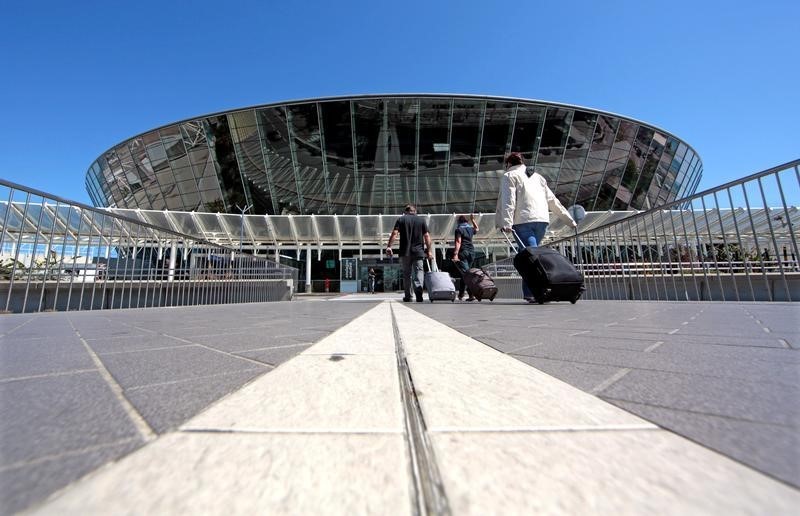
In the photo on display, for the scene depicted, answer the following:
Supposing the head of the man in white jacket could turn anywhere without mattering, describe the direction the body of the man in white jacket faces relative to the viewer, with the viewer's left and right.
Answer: facing away from the viewer and to the left of the viewer

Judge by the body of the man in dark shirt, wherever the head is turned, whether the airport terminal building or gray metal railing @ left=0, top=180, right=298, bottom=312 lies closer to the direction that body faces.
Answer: the airport terminal building

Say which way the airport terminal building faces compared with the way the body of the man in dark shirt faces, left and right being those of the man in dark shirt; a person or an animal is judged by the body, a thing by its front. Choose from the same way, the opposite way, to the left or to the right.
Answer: the opposite way

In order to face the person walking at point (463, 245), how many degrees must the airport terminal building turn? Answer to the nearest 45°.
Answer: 0° — it already faces them

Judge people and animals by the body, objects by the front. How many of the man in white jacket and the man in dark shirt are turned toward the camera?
0

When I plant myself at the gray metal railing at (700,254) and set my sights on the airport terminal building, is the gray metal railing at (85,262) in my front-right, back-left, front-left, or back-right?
front-left

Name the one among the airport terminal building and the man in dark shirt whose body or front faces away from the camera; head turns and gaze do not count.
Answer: the man in dark shirt

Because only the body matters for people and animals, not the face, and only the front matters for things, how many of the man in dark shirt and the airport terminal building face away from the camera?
1

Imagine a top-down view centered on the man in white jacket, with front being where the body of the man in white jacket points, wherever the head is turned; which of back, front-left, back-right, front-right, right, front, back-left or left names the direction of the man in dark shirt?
front-left

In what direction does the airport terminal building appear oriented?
toward the camera

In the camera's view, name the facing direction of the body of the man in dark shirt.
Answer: away from the camera

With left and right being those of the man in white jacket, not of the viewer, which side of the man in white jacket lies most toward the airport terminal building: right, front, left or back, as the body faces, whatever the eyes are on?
front

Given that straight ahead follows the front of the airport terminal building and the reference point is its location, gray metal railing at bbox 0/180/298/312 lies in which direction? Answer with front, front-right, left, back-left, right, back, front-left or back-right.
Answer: front

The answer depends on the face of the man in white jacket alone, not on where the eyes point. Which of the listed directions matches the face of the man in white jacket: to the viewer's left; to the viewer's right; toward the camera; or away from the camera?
away from the camera

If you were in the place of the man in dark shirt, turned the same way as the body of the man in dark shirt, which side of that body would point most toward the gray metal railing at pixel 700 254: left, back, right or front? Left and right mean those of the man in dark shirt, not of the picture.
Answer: right
